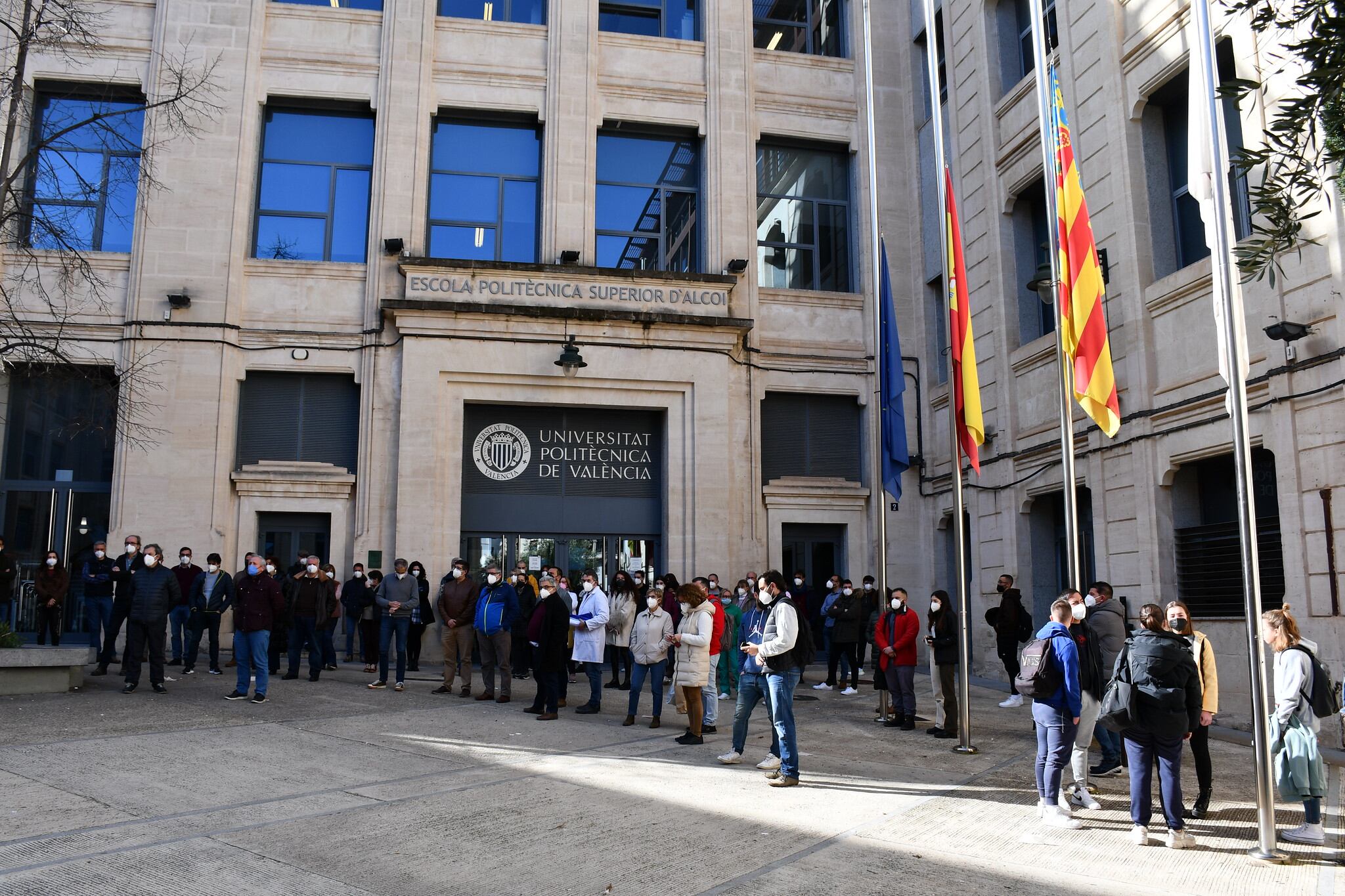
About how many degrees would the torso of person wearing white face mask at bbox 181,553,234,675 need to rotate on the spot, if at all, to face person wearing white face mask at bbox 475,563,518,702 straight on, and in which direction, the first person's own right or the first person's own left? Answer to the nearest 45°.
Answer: approximately 45° to the first person's own left

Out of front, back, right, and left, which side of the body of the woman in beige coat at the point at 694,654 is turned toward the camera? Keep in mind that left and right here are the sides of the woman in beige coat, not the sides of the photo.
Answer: left

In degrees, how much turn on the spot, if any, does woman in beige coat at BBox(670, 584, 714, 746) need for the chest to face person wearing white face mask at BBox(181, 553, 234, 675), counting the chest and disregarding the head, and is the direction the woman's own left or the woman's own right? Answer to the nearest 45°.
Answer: approximately 45° to the woman's own right

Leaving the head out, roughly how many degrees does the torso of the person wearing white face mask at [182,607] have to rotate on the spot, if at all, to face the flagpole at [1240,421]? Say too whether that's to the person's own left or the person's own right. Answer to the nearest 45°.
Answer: approximately 45° to the person's own left

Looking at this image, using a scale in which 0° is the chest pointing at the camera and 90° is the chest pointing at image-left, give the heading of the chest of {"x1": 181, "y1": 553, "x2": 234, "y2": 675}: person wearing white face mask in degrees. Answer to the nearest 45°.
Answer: approximately 0°

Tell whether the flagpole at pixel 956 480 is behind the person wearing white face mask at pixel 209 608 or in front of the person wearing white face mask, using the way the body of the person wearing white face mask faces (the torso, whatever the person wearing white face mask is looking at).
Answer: in front

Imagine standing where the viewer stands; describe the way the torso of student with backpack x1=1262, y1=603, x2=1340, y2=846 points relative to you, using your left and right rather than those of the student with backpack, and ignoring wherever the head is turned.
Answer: facing to the left of the viewer

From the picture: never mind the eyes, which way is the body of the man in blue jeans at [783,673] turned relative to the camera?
to the viewer's left

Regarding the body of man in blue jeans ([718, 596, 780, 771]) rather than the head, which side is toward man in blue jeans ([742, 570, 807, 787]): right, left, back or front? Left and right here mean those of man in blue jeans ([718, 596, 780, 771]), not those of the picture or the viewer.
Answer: left

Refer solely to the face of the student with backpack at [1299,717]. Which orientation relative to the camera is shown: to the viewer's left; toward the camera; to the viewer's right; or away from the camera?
to the viewer's left

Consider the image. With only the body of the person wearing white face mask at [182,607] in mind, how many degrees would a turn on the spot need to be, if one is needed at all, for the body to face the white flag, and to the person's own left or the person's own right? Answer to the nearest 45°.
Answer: approximately 45° to the person's own left

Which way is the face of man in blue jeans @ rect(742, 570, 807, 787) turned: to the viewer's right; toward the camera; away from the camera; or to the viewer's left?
to the viewer's left
